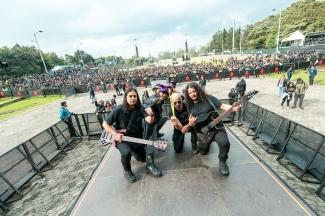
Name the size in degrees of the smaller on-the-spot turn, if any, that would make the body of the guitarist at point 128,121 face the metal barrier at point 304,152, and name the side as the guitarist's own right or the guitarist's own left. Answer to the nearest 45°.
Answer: approximately 90° to the guitarist's own left

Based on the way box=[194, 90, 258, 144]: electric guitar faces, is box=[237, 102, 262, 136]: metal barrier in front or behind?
behind

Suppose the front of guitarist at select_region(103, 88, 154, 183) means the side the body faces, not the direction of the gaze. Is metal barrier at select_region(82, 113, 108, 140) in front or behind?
behind

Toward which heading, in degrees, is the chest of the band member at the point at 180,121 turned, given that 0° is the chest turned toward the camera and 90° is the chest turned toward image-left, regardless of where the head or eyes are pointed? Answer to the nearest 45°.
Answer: approximately 0°

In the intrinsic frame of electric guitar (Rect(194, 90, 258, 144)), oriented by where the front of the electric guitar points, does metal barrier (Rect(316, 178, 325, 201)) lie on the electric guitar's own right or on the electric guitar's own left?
on the electric guitar's own left

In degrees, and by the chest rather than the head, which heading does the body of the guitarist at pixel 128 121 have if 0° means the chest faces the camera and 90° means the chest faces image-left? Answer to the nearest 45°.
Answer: approximately 0°

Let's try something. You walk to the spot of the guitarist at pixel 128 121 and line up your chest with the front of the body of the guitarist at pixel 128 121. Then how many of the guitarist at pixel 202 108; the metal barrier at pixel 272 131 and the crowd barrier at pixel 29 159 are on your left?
2
